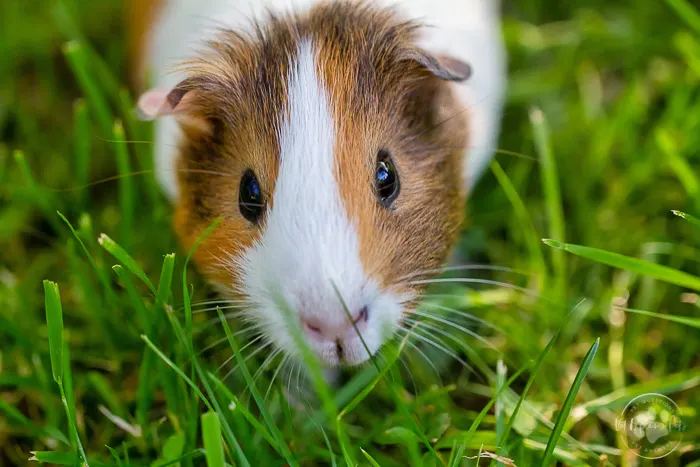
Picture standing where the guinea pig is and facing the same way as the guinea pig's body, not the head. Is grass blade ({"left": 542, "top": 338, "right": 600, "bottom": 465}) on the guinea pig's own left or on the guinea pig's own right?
on the guinea pig's own left

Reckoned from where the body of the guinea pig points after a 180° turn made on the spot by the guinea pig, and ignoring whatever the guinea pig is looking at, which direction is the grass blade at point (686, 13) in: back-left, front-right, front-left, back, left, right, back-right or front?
front-right

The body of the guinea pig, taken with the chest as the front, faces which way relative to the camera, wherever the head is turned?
toward the camera

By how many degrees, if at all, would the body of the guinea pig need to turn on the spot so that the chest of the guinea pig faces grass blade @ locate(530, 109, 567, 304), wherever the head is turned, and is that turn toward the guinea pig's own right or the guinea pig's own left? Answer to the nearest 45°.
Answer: approximately 135° to the guinea pig's own left

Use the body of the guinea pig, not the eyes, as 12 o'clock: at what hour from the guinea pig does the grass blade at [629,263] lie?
The grass blade is roughly at 9 o'clock from the guinea pig.

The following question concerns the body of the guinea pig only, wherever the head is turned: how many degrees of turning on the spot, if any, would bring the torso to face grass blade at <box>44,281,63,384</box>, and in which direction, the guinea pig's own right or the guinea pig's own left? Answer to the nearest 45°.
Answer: approximately 90° to the guinea pig's own right

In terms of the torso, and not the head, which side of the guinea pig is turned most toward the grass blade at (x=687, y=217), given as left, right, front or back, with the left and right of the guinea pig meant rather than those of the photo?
left

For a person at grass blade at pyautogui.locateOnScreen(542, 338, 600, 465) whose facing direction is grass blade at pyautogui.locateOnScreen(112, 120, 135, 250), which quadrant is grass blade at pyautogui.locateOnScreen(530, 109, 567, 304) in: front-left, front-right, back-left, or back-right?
front-right
